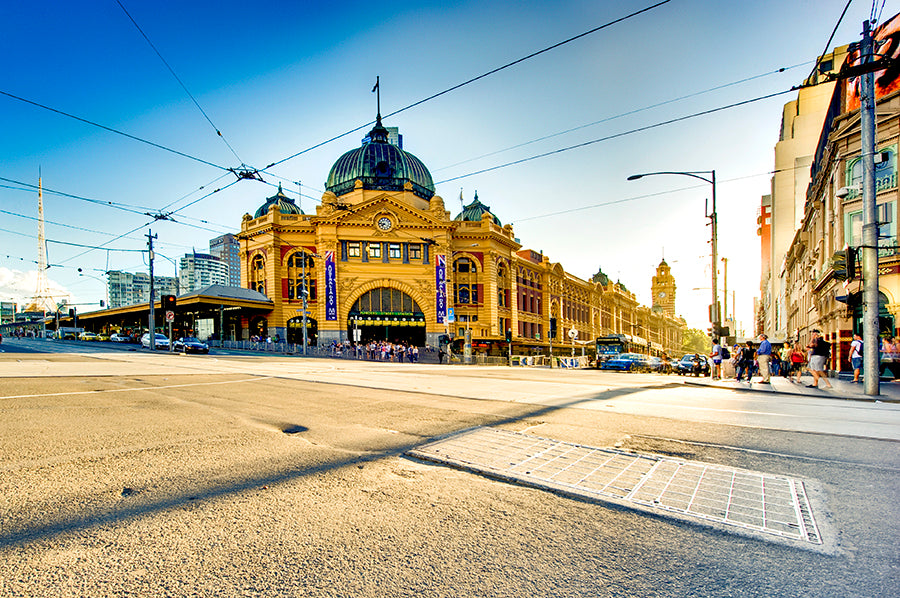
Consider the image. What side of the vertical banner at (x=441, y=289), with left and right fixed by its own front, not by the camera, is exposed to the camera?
front

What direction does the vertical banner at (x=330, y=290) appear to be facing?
toward the camera

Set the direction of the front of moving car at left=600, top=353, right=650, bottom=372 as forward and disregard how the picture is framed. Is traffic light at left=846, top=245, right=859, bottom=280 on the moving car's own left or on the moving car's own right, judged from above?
on the moving car's own left

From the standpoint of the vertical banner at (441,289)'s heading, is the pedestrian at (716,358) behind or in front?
in front

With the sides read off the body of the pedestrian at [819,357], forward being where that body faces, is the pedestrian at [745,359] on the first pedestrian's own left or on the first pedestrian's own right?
on the first pedestrian's own right
